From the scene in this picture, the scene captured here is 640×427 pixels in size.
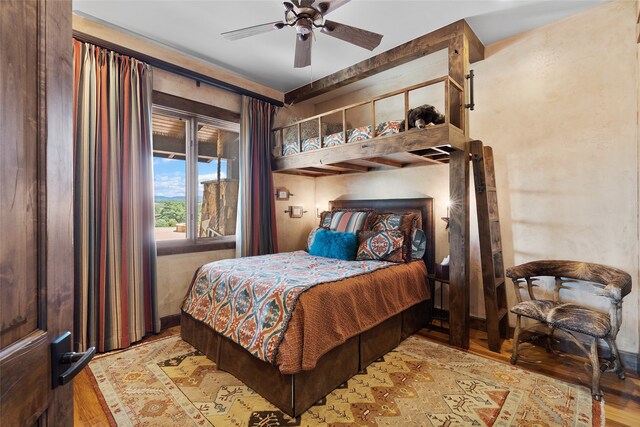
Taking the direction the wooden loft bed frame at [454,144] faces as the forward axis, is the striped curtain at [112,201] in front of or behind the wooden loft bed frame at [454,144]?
in front

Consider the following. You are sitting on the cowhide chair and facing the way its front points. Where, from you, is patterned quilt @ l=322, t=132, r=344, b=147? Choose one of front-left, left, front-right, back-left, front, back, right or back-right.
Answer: front-right

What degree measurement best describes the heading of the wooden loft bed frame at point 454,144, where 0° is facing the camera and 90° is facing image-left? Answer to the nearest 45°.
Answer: approximately 45°

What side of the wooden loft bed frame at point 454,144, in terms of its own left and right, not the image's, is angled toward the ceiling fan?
front

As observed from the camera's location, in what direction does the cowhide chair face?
facing the viewer and to the left of the viewer

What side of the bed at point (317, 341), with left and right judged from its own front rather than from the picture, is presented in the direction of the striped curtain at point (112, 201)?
right

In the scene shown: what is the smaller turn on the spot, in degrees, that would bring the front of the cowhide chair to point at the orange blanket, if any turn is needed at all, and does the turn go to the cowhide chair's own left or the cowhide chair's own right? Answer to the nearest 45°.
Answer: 0° — it already faces it

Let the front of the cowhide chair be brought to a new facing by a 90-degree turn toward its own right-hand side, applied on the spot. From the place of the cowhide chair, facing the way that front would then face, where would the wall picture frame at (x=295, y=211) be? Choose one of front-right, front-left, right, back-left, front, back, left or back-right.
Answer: front-left

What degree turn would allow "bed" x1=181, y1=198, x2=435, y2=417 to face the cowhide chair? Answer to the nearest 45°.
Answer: approximately 135° to its left

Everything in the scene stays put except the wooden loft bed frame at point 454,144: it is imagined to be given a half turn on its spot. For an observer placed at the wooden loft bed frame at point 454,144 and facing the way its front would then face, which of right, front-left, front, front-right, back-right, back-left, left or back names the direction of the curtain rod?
back-left

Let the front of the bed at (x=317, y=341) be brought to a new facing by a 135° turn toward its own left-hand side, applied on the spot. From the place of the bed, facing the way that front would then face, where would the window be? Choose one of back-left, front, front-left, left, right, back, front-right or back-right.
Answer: back-left
